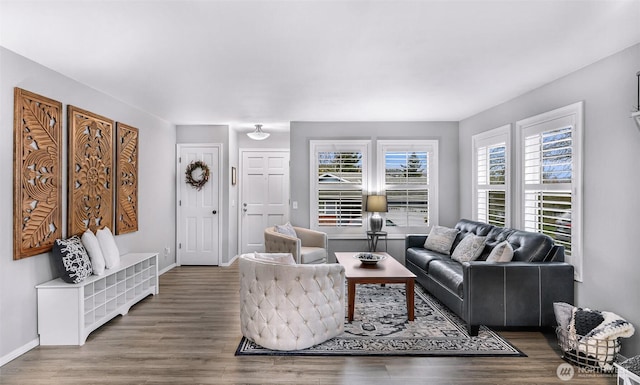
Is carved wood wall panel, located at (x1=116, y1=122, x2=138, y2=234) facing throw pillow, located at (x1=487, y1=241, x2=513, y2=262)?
yes

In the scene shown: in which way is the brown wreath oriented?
toward the camera

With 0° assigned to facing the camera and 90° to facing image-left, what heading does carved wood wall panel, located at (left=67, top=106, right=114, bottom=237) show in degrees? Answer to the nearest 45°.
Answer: approximately 315°

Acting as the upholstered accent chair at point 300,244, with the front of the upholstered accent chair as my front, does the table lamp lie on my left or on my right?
on my left

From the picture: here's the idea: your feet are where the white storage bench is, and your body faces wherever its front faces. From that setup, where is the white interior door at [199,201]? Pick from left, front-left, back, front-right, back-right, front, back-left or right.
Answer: left

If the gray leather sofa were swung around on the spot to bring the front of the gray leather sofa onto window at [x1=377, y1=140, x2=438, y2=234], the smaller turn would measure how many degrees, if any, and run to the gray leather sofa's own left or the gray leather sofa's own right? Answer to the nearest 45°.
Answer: approximately 90° to the gray leather sofa's own right

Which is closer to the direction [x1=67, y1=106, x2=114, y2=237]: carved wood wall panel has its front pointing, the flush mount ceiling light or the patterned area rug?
the patterned area rug

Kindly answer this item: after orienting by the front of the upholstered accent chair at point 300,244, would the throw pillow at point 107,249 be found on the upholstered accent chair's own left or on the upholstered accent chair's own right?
on the upholstered accent chair's own right

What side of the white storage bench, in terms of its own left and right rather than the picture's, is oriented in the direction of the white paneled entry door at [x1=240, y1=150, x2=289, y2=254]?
left

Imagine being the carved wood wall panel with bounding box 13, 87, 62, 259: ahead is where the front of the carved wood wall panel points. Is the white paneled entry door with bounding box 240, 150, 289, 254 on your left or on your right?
on your left

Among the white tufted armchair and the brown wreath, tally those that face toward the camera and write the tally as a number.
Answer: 1

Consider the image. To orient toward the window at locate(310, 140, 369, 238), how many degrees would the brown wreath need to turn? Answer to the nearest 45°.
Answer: approximately 45° to its left

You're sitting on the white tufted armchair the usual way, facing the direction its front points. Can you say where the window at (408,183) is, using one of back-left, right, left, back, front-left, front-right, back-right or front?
front

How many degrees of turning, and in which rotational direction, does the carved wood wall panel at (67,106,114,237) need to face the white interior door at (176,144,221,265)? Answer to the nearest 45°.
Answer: approximately 90° to its left

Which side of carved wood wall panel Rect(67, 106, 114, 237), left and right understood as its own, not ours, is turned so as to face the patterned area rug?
front

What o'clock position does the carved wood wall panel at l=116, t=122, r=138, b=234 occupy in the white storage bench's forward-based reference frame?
The carved wood wall panel is roughly at 8 o'clock from the white storage bench.

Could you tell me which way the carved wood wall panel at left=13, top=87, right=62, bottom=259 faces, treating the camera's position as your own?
facing the viewer and to the right of the viewer

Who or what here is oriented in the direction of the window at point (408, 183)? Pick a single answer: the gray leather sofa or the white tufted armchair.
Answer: the white tufted armchair
